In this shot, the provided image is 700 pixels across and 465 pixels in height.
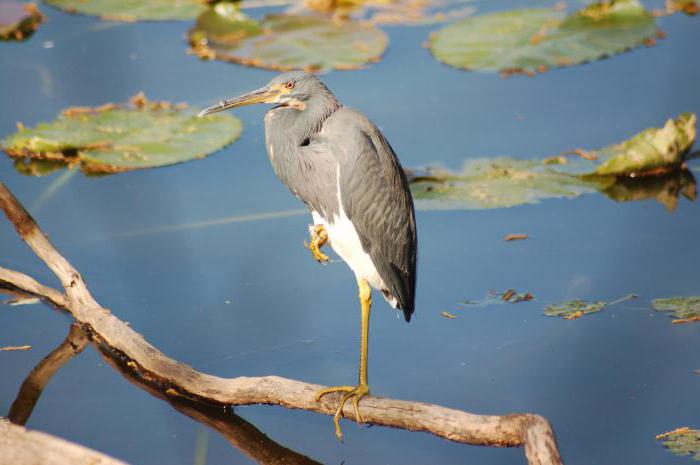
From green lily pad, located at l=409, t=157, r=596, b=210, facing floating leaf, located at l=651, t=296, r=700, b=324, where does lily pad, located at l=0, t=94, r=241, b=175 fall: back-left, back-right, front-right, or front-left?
back-right

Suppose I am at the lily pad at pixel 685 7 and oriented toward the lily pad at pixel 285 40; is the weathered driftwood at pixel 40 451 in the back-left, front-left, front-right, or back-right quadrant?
front-left

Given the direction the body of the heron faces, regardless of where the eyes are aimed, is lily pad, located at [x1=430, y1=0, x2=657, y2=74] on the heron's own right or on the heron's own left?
on the heron's own right

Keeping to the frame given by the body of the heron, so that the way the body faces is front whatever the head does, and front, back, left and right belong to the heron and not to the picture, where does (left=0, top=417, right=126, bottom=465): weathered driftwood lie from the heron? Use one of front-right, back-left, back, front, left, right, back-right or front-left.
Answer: front-left

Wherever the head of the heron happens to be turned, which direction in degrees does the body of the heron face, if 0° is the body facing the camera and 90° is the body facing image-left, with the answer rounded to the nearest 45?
approximately 90°

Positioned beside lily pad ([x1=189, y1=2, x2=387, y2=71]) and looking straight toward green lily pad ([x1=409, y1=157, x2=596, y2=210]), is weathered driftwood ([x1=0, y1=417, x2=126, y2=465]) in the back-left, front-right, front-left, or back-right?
front-right

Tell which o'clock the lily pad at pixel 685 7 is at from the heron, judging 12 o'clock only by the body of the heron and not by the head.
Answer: The lily pad is roughly at 4 o'clock from the heron.

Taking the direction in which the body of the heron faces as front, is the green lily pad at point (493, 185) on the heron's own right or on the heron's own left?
on the heron's own right

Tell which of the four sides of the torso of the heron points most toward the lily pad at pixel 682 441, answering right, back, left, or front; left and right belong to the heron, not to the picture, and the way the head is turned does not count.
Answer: back

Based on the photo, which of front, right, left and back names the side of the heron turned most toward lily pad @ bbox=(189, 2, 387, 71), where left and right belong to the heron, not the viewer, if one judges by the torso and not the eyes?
right

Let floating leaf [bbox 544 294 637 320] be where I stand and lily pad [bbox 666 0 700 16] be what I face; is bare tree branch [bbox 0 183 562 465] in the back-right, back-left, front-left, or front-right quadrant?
back-left

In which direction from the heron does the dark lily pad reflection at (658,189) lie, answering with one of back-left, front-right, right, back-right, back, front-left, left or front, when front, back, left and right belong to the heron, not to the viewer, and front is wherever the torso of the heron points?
back-right

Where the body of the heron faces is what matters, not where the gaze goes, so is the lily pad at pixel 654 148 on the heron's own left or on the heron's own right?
on the heron's own right

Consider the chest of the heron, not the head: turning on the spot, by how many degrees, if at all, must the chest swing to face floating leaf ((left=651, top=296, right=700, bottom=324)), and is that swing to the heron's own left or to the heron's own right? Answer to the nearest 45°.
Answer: approximately 135° to the heron's own right
